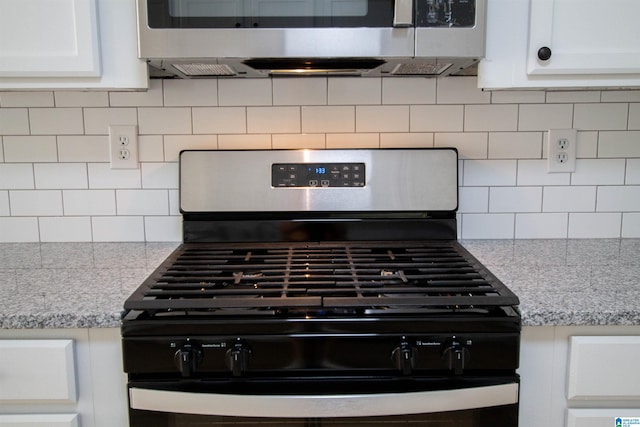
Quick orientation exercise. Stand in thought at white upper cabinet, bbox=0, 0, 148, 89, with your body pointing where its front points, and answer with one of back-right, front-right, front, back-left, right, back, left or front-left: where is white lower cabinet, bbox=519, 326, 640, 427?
front-left

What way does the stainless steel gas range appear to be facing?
toward the camera

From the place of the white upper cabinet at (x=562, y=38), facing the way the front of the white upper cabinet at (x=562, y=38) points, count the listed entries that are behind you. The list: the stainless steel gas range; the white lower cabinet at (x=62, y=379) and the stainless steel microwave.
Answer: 0

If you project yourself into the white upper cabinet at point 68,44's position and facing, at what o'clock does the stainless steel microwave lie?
The stainless steel microwave is roughly at 10 o'clock from the white upper cabinet.

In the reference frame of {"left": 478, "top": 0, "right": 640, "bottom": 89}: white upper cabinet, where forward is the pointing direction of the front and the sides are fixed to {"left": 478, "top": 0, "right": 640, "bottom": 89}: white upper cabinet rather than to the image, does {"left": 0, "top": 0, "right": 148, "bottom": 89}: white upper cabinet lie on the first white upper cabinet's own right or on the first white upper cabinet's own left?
on the first white upper cabinet's own right

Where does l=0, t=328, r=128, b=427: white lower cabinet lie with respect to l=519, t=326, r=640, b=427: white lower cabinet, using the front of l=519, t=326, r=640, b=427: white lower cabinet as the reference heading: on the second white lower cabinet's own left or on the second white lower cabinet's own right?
on the second white lower cabinet's own right

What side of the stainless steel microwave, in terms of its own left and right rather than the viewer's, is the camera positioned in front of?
front

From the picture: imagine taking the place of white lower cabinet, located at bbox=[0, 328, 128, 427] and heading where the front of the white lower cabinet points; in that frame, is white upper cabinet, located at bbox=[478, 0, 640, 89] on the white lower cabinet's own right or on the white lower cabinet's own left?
on the white lower cabinet's own left

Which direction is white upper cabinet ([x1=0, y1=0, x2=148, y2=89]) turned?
toward the camera

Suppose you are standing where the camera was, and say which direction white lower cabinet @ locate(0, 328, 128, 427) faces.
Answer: facing the viewer
